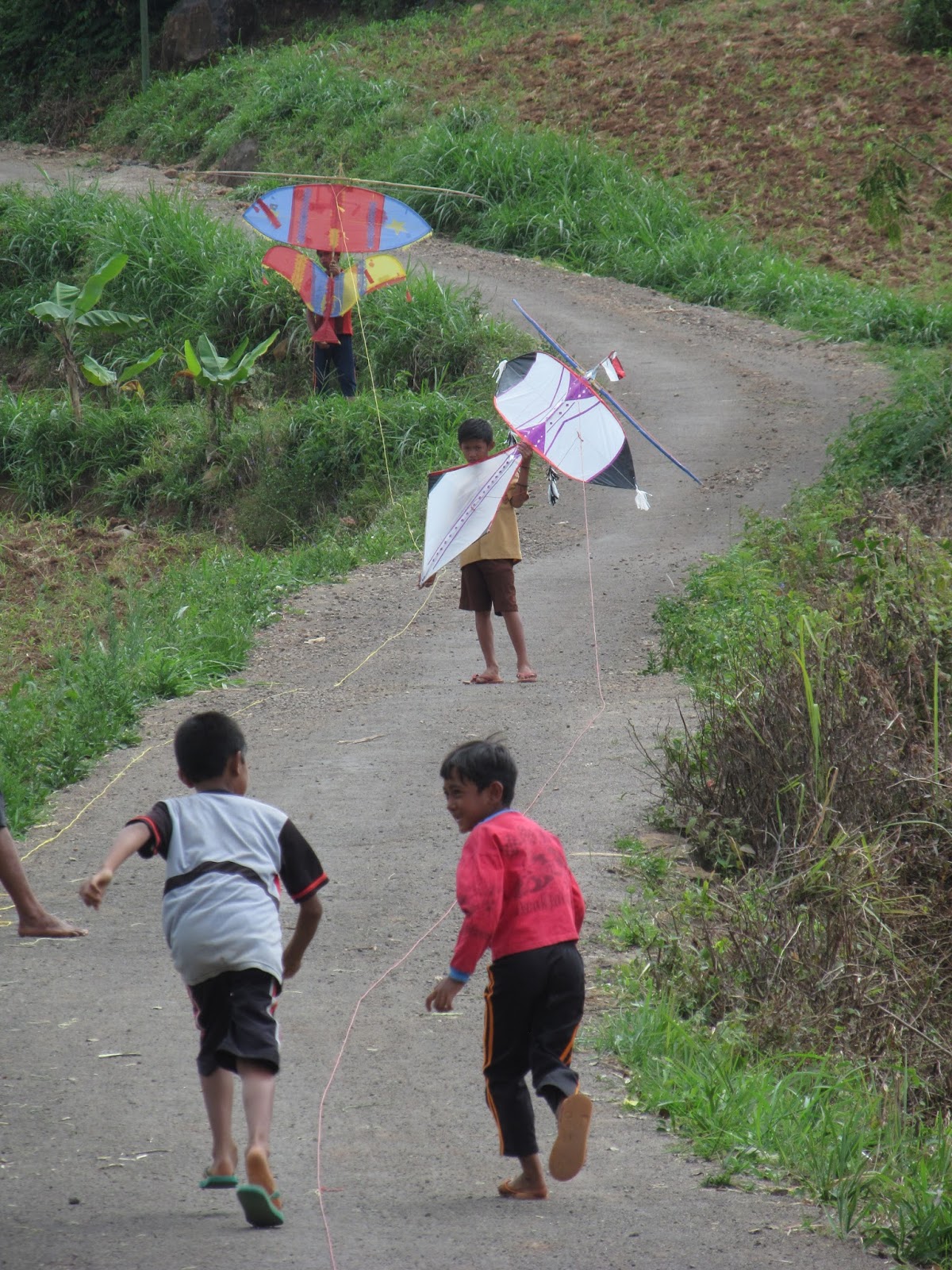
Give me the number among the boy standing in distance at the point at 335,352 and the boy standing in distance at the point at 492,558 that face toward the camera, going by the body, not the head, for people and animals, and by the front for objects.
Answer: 2

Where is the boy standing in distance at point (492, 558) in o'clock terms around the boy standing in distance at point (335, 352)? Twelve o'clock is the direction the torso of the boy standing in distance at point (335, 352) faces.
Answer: the boy standing in distance at point (492, 558) is roughly at 12 o'clock from the boy standing in distance at point (335, 352).

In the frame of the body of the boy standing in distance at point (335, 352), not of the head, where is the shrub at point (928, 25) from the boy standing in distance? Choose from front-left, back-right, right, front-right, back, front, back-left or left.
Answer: back-left

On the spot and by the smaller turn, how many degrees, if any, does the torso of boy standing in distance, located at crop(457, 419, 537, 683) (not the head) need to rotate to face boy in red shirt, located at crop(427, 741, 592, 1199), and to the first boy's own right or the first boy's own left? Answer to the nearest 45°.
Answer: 0° — they already face them

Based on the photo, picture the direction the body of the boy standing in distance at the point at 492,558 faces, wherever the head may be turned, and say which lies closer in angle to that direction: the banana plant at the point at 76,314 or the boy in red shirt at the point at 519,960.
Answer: the boy in red shirt

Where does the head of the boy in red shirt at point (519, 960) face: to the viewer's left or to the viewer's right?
to the viewer's left

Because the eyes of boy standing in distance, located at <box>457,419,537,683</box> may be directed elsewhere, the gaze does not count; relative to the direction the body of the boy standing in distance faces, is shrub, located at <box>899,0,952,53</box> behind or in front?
behind

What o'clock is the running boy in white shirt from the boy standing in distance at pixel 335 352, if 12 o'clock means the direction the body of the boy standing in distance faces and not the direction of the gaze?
The running boy in white shirt is roughly at 12 o'clock from the boy standing in distance.
